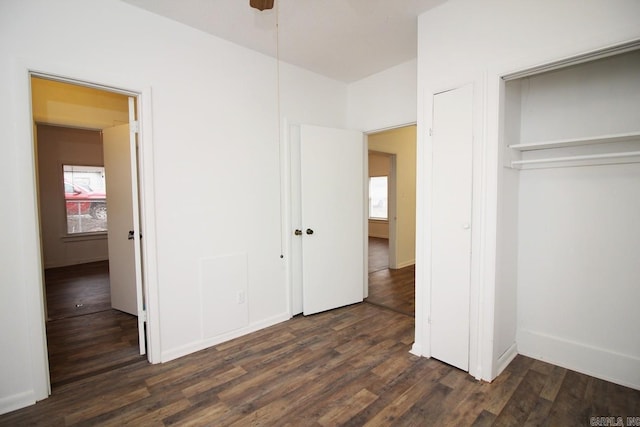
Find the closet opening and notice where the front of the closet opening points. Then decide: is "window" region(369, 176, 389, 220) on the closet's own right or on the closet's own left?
on the closet's own right

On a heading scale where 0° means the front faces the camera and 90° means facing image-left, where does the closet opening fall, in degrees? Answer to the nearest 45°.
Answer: approximately 45°

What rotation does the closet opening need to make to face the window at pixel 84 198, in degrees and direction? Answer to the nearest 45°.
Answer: approximately 45° to its right

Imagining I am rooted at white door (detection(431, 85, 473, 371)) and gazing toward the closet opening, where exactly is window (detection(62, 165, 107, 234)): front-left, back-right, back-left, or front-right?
back-left

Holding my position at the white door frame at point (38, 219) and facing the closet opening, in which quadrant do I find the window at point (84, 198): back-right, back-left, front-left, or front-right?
back-left
